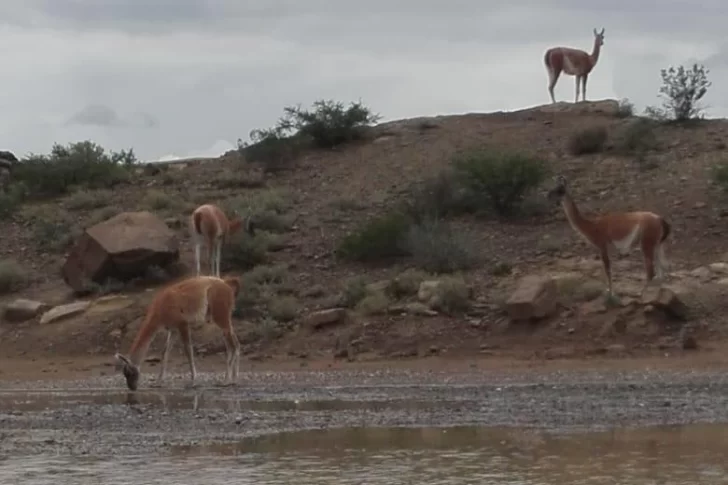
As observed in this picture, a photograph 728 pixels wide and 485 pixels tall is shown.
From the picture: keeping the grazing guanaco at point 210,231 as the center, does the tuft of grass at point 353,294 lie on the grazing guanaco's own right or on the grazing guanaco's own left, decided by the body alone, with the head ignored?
on the grazing guanaco's own right

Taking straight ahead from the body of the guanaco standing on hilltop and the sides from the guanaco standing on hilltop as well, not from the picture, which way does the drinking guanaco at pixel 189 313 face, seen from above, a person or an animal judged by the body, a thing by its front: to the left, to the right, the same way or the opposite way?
the opposite way

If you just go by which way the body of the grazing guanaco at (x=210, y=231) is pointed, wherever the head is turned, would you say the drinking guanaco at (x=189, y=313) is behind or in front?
behind

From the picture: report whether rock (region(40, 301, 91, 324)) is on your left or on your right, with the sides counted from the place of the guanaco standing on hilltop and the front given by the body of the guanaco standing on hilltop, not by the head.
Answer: on your right

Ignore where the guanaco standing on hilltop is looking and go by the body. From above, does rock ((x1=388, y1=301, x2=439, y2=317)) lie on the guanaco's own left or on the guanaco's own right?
on the guanaco's own right

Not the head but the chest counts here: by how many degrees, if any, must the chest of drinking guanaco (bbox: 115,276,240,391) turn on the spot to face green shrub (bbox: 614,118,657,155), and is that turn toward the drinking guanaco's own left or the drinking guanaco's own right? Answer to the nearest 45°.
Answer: approximately 135° to the drinking guanaco's own right

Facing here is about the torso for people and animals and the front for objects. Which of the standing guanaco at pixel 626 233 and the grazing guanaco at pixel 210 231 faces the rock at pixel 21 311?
the standing guanaco at pixel 626 233

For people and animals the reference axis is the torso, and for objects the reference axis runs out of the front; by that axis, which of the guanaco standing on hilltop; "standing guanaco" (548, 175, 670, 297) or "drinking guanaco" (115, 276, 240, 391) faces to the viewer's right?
the guanaco standing on hilltop

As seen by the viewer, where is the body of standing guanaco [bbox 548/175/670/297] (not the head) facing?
to the viewer's left

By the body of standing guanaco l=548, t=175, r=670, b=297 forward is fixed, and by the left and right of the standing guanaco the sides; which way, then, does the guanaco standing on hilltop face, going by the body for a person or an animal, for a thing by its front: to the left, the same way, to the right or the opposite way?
the opposite way

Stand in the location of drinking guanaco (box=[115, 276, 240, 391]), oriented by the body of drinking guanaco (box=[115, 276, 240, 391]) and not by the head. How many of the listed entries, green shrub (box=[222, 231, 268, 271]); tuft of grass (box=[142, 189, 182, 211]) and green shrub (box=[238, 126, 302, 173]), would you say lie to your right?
3

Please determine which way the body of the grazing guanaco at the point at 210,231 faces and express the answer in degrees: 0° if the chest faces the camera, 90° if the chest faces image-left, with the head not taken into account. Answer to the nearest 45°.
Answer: approximately 225°
